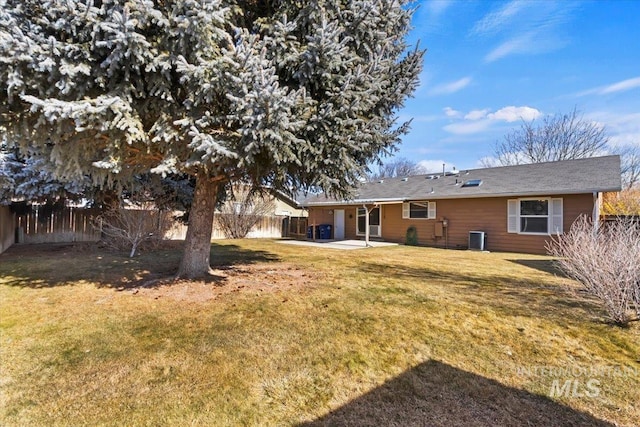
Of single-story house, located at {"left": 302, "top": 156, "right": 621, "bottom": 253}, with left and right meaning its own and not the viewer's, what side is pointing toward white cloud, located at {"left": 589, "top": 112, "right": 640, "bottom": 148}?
front

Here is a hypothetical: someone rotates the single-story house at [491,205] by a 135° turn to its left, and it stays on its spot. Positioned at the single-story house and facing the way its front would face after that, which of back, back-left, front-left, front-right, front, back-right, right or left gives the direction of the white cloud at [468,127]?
right

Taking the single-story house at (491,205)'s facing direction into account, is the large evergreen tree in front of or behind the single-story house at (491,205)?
behind

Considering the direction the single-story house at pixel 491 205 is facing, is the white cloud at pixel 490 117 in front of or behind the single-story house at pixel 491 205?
in front

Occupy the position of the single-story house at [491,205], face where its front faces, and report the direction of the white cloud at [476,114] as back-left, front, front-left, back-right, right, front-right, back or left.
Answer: front-left

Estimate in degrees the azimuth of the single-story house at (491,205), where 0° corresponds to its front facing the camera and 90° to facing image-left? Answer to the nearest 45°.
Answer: approximately 225°

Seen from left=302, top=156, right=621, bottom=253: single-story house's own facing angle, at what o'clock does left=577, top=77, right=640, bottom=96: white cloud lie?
The white cloud is roughly at 12 o'clock from the single-story house.
